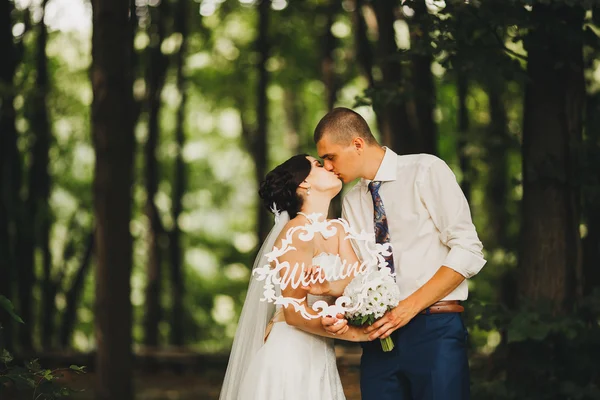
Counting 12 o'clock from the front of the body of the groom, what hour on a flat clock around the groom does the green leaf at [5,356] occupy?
The green leaf is roughly at 1 o'clock from the groom.

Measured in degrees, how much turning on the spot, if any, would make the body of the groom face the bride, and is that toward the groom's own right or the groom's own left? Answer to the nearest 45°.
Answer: approximately 45° to the groom's own right

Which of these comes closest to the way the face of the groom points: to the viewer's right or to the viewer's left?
to the viewer's left

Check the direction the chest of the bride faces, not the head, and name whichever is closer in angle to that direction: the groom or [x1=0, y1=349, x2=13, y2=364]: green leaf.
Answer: the groom

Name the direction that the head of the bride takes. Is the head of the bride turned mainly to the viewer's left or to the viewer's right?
to the viewer's right
